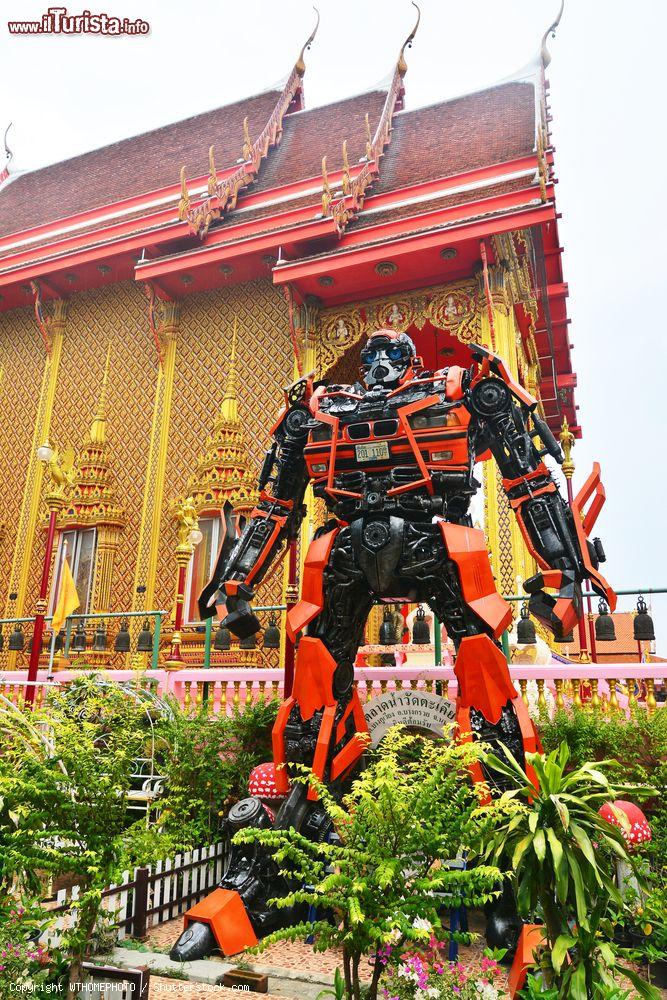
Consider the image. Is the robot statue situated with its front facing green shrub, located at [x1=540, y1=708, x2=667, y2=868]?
no

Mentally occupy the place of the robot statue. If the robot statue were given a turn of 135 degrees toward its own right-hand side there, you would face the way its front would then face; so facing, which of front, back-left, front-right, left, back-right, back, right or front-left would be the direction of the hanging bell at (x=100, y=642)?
front

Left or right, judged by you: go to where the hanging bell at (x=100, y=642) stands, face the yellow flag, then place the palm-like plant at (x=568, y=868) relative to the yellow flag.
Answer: left

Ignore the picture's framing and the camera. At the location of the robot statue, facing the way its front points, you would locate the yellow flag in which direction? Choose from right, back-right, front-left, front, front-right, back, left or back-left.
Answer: back-right

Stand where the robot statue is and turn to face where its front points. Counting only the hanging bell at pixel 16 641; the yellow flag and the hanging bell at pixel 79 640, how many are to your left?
0

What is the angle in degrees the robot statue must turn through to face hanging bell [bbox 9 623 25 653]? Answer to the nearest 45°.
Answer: approximately 135° to its right

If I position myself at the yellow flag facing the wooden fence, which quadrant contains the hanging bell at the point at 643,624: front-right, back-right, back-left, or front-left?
front-left

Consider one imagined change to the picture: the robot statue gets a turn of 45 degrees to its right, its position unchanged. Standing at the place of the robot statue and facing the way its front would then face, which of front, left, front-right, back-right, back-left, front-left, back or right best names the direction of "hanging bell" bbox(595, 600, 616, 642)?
back

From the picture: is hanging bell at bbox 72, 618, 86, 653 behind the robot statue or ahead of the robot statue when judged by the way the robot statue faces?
behind

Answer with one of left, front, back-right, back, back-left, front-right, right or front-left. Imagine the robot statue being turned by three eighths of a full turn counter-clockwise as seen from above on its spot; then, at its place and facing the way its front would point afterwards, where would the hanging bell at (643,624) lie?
front

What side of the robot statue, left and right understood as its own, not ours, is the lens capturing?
front
